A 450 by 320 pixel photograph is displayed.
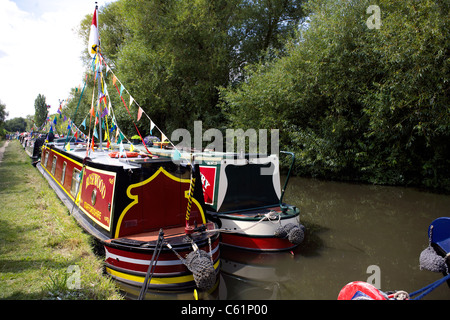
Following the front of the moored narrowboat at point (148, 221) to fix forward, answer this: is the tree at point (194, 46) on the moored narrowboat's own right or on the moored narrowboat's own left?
on the moored narrowboat's own right

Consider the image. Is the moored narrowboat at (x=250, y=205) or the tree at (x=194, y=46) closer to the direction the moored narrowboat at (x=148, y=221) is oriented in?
the tree

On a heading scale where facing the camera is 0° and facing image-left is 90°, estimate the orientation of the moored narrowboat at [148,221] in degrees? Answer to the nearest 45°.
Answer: approximately 135°
